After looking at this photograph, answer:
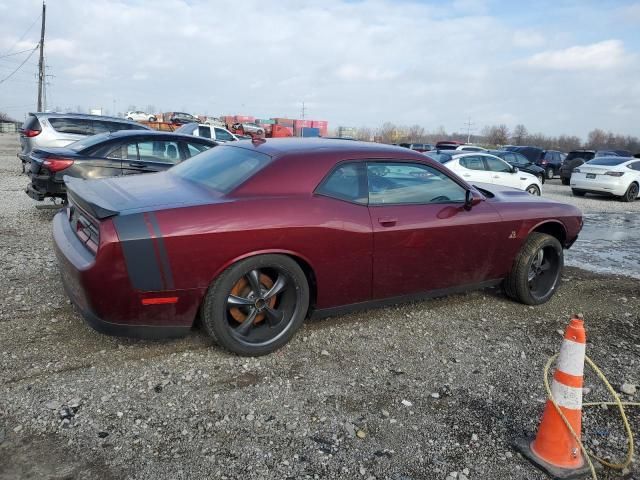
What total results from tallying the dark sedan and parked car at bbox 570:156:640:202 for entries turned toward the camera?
0

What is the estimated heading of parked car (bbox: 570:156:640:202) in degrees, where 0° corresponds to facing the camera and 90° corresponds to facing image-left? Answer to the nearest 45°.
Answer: approximately 225°

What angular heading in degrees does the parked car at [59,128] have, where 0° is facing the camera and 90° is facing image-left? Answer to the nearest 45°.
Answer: approximately 225°

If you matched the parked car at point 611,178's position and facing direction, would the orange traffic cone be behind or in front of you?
behind

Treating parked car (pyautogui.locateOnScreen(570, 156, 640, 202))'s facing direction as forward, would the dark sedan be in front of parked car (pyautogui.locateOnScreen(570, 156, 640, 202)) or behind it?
behind

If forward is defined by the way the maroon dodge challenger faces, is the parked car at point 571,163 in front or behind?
in front
